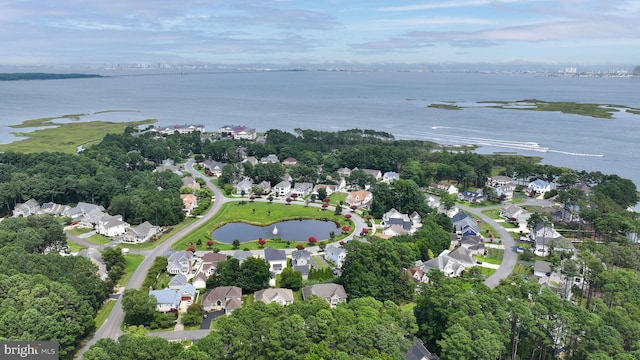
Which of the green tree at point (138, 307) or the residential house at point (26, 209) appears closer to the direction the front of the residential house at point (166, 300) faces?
the green tree

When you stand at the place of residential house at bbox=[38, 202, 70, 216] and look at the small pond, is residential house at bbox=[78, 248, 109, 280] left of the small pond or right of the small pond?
right
